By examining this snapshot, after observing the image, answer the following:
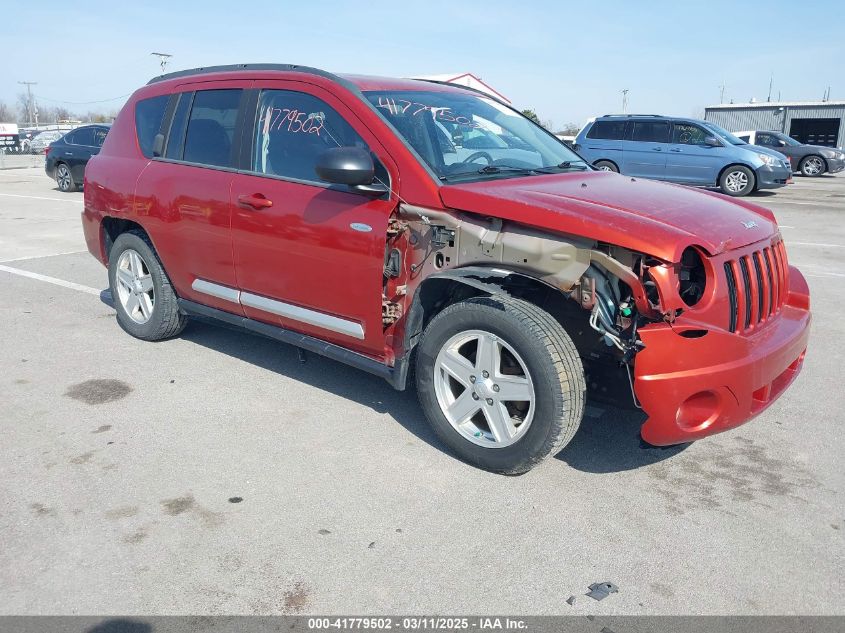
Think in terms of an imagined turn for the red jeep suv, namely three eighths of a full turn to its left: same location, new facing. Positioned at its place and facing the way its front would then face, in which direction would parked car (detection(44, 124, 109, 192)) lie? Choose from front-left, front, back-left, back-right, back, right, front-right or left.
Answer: front-left

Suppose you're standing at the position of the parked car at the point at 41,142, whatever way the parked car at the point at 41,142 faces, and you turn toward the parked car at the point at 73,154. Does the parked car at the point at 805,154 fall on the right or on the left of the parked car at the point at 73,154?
left

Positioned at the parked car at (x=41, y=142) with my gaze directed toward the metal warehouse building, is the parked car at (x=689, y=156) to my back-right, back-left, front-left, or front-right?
front-right

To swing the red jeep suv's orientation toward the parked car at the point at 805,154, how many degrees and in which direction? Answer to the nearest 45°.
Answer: approximately 90° to its left

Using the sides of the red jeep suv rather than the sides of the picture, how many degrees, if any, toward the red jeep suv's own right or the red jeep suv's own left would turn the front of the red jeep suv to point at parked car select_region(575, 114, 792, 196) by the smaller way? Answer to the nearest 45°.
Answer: approximately 135° to the red jeep suv's own left

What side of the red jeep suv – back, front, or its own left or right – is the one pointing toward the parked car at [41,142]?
back

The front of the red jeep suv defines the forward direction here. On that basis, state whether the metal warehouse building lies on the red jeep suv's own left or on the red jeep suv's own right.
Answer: on the red jeep suv's own left

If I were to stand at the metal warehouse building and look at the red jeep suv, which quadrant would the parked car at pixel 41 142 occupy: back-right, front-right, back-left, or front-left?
front-right

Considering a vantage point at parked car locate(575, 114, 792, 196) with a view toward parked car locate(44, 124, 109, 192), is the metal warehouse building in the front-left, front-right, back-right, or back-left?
back-right
